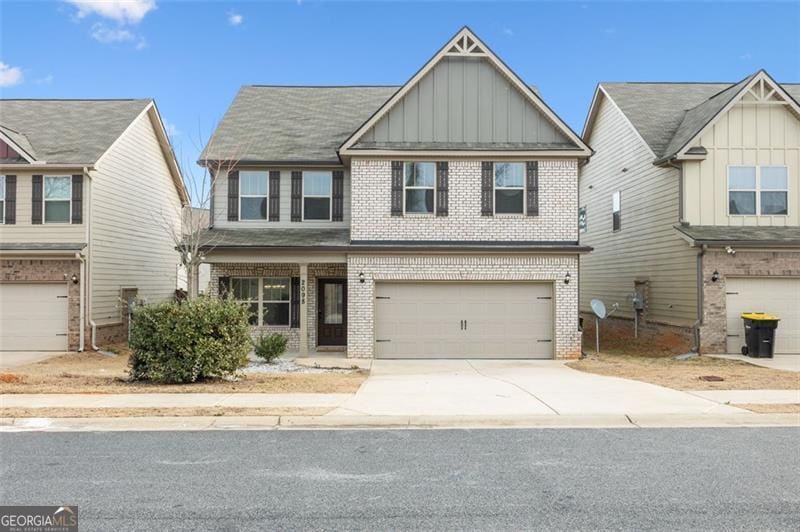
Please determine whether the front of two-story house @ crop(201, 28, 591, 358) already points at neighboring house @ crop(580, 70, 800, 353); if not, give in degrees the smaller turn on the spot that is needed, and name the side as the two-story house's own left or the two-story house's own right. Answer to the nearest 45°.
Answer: approximately 90° to the two-story house's own left

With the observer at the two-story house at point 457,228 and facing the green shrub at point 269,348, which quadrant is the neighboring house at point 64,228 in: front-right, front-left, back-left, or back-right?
front-right

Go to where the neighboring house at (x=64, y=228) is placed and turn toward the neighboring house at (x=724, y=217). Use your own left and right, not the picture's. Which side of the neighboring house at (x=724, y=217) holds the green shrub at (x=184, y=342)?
right

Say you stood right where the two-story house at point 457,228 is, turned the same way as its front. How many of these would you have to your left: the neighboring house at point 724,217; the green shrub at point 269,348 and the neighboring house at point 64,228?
1

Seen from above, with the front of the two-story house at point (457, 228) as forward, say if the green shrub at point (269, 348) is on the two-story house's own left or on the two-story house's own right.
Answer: on the two-story house's own right

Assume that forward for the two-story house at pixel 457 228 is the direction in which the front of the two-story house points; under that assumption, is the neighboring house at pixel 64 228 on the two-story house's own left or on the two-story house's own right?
on the two-story house's own right

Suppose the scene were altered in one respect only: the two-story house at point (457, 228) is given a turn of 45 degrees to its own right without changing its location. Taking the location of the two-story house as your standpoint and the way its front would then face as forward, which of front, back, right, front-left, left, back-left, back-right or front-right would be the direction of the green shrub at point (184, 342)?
front

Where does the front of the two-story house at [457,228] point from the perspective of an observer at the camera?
facing the viewer

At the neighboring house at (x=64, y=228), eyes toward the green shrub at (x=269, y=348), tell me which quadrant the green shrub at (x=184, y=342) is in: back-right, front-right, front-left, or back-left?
front-right
